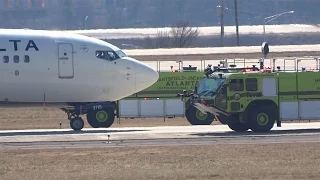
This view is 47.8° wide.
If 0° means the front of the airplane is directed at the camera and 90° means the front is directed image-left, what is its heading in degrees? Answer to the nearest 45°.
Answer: approximately 270°

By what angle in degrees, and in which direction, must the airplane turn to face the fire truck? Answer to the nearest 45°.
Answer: approximately 45° to its right
